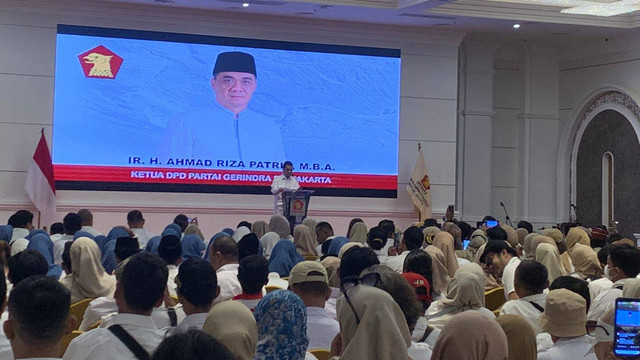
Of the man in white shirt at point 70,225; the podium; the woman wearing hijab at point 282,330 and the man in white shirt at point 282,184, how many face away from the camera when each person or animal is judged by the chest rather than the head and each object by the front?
2

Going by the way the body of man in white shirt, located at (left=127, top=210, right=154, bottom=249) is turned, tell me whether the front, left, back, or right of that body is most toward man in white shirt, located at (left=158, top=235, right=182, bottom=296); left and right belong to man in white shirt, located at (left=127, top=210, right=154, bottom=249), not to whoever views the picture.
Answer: back

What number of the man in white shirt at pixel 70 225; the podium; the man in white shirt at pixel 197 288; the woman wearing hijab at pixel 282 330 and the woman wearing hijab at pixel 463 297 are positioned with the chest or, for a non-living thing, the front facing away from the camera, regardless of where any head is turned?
4

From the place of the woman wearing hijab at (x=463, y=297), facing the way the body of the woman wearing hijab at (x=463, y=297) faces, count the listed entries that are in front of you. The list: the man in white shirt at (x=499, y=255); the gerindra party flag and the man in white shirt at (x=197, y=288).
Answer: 2

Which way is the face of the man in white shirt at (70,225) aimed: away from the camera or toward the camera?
away from the camera

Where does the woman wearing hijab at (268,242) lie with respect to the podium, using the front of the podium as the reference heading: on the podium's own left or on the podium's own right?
on the podium's own right

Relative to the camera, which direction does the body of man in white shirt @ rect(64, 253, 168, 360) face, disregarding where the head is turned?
away from the camera

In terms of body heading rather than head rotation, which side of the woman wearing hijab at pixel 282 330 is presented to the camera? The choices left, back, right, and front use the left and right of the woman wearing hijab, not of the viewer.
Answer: back

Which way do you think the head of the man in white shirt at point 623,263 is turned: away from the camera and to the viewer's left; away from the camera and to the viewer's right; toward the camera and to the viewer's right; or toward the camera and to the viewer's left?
away from the camera and to the viewer's left

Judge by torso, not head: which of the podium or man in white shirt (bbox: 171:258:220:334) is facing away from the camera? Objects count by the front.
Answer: the man in white shirt

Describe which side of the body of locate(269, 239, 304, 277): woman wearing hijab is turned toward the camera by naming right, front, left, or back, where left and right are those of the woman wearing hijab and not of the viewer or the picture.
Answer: back

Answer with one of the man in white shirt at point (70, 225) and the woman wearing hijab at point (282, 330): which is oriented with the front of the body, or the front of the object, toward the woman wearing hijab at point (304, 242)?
the woman wearing hijab at point (282, 330)

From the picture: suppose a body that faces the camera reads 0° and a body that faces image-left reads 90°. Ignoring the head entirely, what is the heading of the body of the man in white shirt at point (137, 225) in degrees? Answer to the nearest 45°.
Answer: approximately 180°

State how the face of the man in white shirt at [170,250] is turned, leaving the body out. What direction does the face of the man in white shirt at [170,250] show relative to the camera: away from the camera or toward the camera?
away from the camera

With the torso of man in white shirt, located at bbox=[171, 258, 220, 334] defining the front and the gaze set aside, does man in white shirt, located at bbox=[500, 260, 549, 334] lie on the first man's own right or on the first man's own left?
on the first man's own right

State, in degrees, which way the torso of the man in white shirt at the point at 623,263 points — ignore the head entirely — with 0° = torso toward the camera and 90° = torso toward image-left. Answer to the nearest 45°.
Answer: approximately 135°
